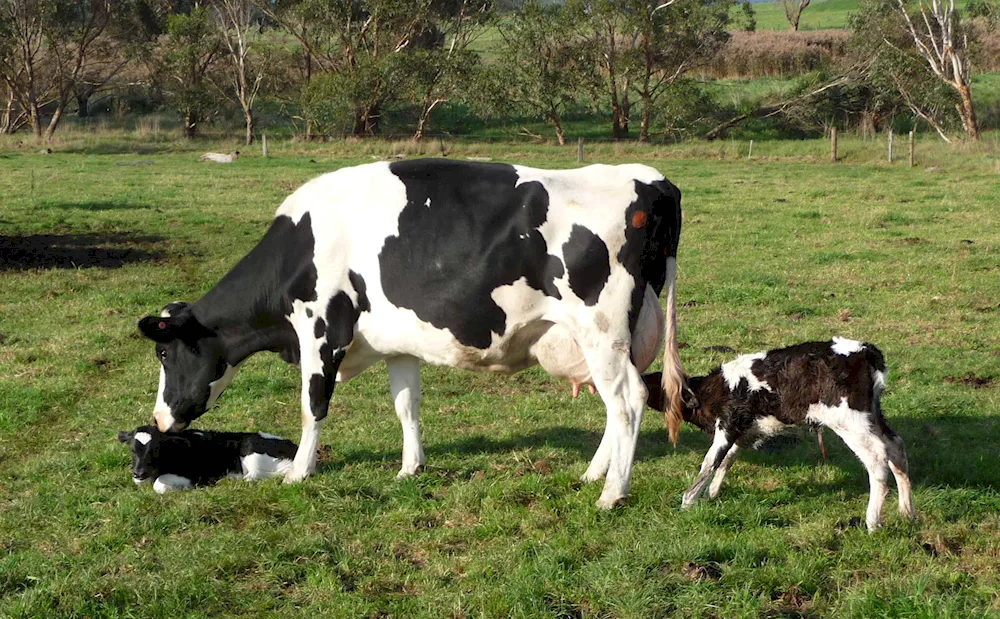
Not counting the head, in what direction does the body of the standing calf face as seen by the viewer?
to the viewer's left

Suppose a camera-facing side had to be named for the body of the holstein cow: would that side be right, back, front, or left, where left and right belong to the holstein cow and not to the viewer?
left

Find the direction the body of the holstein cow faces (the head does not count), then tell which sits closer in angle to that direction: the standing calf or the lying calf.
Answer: the lying calf

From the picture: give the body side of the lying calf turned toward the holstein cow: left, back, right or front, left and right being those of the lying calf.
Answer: back

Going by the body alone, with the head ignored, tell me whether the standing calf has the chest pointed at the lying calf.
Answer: yes

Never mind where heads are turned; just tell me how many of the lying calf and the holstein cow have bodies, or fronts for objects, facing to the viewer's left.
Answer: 2

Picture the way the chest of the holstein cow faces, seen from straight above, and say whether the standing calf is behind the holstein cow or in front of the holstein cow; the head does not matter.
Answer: behind

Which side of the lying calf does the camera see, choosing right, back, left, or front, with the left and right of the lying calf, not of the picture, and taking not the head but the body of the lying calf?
left
